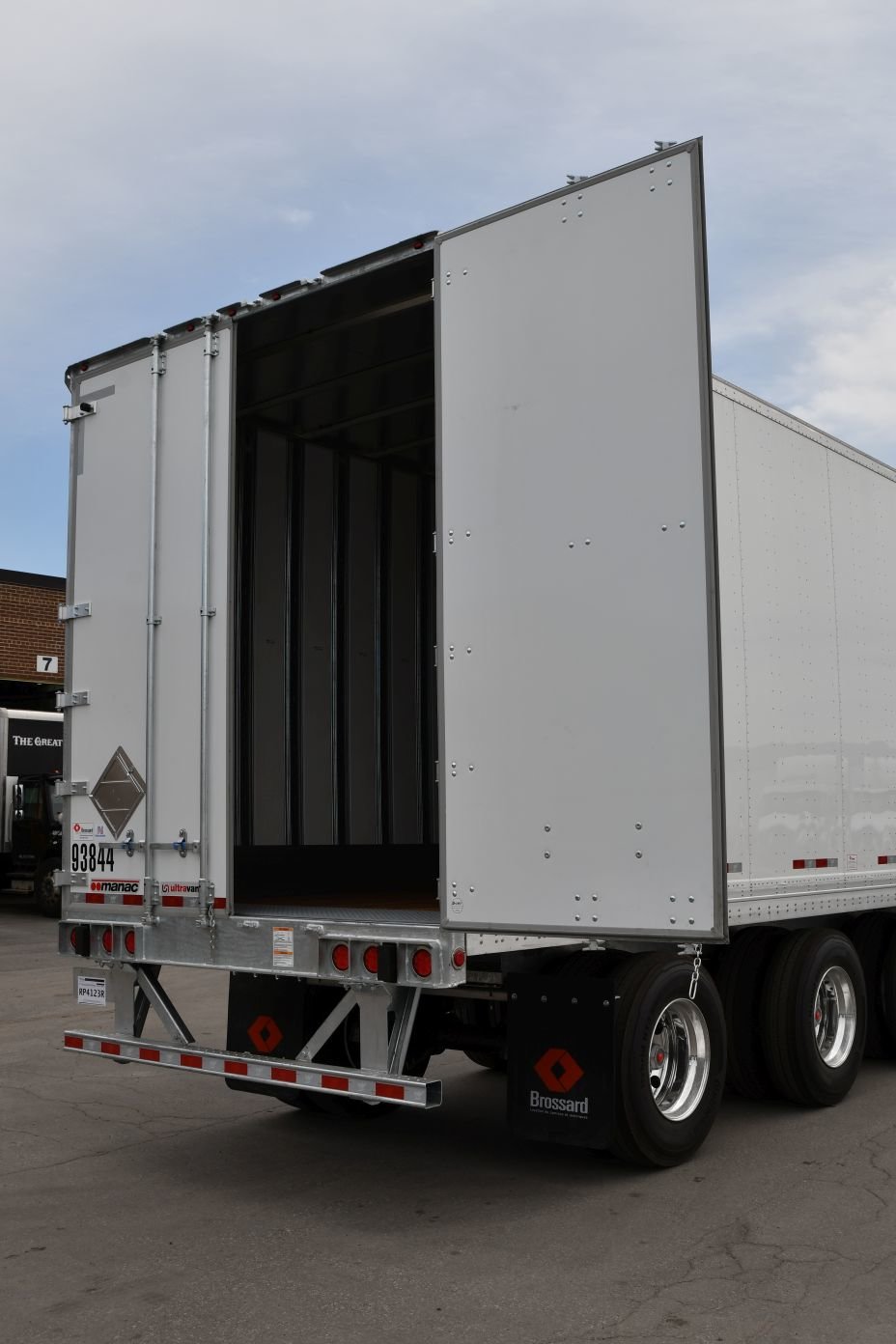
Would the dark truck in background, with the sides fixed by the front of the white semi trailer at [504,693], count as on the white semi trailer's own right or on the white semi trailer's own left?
on the white semi trailer's own left

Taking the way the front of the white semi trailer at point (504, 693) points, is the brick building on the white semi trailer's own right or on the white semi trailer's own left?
on the white semi trailer's own left

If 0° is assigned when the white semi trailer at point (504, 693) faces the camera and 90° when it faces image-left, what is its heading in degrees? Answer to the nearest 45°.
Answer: approximately 225°
